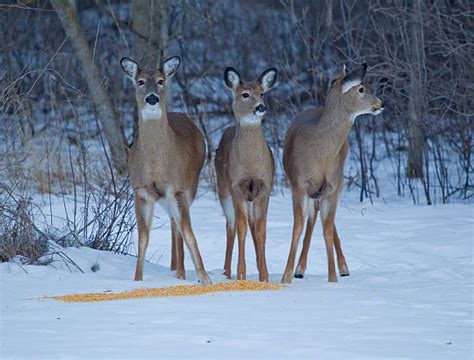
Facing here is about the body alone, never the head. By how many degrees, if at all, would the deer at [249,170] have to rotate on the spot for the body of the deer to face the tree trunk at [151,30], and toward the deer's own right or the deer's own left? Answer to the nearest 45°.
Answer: approximately 180°

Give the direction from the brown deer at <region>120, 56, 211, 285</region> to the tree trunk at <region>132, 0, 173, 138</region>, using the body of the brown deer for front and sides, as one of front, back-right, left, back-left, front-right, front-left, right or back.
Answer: back

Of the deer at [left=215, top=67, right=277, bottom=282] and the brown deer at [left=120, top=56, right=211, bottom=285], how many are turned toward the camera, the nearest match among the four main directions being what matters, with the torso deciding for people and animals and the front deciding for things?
2

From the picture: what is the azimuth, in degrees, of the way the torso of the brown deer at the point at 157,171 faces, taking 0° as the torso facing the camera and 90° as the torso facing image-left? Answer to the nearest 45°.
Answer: approximately 0°

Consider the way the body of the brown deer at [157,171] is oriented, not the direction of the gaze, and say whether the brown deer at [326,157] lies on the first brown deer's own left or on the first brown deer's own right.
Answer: on the first brown deer's own left

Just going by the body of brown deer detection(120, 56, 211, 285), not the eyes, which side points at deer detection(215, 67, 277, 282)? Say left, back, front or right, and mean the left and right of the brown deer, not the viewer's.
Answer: left

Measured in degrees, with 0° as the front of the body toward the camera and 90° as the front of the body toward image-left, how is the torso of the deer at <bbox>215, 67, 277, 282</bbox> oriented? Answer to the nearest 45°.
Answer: approximately 0°

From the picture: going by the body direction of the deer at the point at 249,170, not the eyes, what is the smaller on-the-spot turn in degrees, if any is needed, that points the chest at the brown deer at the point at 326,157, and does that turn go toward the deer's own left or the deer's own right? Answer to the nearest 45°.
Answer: approximately 90° to the deer's own left

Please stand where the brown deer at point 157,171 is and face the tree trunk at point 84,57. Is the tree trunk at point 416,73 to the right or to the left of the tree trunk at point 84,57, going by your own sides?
right

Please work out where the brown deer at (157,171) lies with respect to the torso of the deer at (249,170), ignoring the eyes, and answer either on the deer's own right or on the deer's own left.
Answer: on the deer's own right

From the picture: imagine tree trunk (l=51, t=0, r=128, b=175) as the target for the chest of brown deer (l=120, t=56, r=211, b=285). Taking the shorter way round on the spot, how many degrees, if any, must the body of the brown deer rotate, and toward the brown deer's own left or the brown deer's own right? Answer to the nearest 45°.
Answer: approximately 180°
